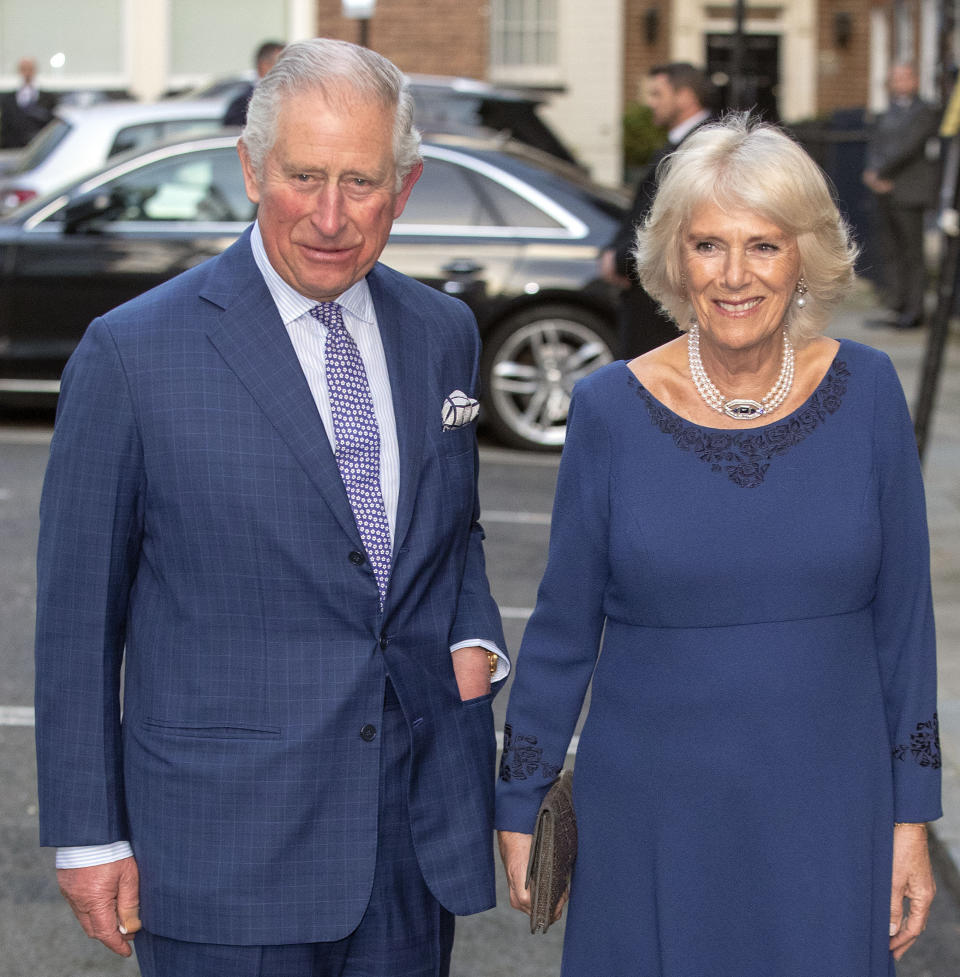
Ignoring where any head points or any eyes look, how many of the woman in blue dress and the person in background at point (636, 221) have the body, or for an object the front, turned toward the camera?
1

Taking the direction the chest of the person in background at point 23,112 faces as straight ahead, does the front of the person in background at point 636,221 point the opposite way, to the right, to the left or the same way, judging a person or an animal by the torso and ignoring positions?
to the right

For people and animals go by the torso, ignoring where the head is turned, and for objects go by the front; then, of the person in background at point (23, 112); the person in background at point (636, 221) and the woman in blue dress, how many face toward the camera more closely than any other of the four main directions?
2

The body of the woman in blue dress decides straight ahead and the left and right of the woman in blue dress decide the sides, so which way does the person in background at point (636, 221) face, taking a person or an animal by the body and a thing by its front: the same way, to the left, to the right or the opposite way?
to the right

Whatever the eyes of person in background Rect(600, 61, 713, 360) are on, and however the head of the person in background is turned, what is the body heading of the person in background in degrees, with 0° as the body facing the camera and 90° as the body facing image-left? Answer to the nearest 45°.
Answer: approximately 90°

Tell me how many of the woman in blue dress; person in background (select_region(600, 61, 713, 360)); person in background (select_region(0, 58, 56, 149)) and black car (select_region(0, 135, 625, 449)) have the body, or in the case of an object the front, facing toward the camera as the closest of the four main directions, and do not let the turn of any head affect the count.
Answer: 2
